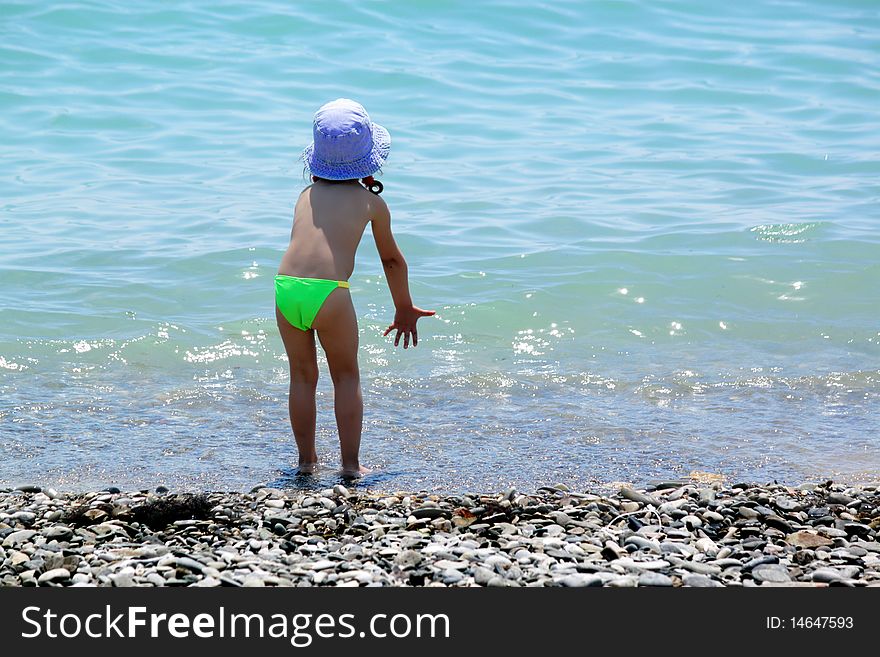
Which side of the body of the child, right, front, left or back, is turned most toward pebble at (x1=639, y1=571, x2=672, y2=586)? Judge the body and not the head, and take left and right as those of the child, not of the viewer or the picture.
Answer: back

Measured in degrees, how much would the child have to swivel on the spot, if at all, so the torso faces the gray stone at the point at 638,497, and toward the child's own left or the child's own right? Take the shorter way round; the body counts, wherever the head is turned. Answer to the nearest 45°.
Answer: approximately 90° to the child's own right

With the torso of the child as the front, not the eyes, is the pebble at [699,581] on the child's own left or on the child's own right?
on the child's own right

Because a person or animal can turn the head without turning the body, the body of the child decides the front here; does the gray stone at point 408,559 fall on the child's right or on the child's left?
on the child's right

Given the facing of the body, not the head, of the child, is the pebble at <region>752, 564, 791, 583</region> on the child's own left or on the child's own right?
on the child's own right

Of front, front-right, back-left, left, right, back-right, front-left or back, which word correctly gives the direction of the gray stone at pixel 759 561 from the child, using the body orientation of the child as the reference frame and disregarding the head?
right

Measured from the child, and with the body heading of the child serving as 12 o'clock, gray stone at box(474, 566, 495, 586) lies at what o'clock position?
The gray stone is roughly at 4 o'clock from the child.

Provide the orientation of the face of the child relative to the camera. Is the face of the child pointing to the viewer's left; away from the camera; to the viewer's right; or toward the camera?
away from the camera

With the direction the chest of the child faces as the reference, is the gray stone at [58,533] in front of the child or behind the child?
behind

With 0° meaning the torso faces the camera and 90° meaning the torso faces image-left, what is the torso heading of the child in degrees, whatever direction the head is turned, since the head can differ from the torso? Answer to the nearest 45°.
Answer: approximately 225°

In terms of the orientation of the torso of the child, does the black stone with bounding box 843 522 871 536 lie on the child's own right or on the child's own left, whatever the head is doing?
on the child's own right
